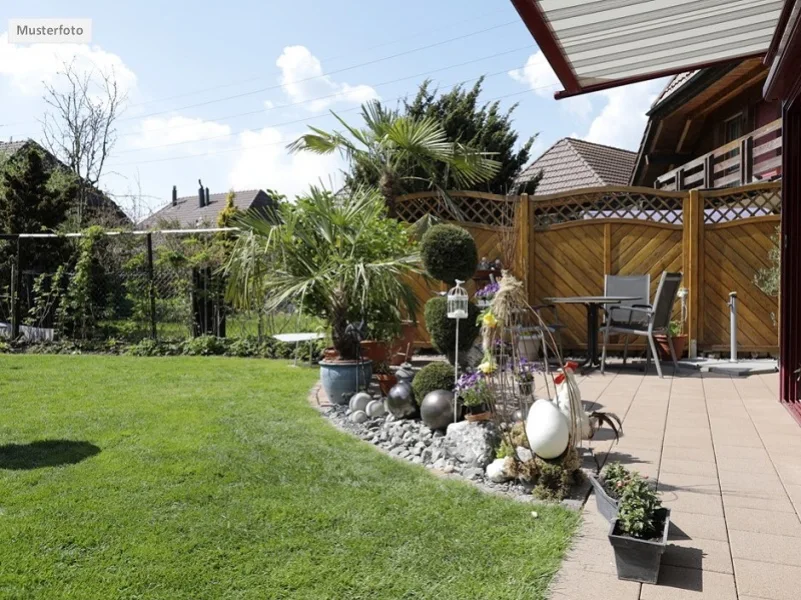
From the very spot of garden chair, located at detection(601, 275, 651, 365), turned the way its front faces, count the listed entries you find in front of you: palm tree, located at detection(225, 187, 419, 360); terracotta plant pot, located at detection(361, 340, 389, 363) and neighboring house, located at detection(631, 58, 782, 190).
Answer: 2

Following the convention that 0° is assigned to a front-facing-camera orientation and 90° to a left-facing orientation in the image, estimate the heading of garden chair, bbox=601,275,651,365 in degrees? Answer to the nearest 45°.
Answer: approximately 45°

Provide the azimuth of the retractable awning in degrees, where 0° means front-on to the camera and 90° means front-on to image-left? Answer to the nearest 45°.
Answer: approximately 90°

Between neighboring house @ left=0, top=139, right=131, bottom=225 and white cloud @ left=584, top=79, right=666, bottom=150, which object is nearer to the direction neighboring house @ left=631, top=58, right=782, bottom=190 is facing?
the neighboring house

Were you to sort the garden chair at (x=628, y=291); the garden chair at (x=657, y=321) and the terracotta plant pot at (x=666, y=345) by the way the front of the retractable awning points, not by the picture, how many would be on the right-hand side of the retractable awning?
3

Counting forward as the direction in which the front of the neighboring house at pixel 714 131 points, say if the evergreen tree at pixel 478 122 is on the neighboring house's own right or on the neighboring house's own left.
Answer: on the neighboring house's own right

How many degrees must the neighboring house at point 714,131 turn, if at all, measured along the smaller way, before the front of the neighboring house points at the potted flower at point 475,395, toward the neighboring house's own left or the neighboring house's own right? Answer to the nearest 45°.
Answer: approximately 45° to the neighboring house's own left

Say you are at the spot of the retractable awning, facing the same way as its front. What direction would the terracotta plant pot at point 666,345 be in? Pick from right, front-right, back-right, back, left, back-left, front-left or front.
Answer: right

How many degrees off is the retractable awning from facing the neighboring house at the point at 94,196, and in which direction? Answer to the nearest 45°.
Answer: approximately 45° to its right
